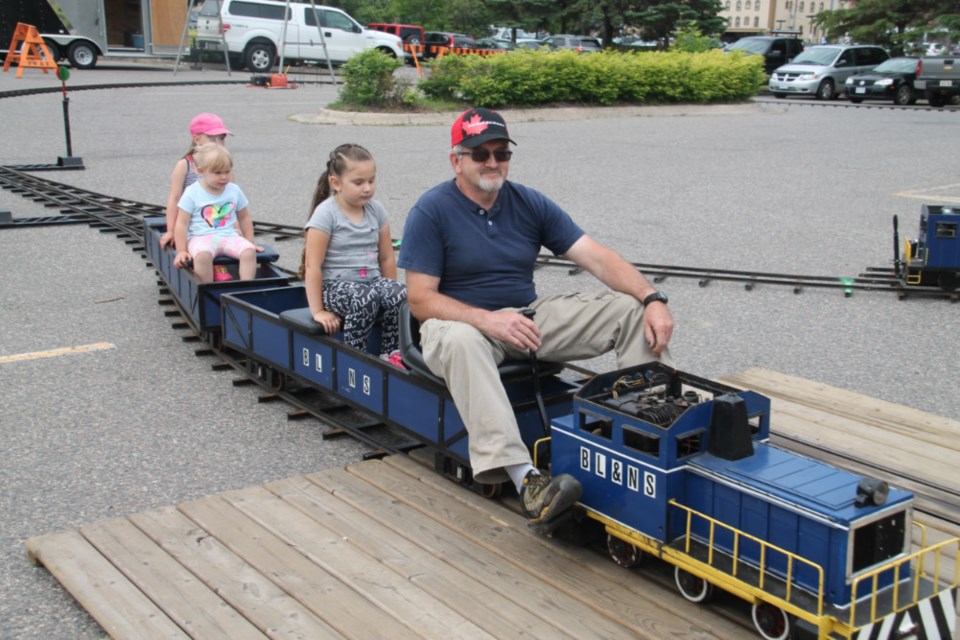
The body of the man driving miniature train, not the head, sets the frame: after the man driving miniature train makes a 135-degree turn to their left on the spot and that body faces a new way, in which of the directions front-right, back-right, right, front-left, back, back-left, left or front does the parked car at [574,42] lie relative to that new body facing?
front

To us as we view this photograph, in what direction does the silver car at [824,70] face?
facing the viewer and to the left of the viewer

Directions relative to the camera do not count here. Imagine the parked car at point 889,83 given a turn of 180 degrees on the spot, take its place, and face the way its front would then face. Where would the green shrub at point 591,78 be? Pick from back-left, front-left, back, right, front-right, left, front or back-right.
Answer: back

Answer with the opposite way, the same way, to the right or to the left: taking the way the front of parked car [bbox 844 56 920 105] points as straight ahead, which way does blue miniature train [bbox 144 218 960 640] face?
to the left

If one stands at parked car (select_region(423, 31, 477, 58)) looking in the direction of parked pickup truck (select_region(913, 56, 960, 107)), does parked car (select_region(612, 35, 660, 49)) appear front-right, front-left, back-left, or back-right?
front-left

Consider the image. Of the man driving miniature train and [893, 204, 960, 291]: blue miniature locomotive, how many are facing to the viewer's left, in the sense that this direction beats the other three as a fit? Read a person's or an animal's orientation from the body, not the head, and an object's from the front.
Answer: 1

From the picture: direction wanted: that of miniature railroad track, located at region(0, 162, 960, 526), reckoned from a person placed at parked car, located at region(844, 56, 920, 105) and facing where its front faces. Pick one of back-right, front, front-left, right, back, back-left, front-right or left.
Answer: front-left

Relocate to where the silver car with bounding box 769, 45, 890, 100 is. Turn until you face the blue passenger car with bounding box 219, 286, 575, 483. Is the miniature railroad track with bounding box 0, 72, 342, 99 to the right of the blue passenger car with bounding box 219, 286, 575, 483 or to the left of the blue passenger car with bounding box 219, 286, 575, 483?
right

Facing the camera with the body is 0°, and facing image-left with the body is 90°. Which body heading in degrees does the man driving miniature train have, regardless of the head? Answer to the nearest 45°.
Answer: approximately 315°
